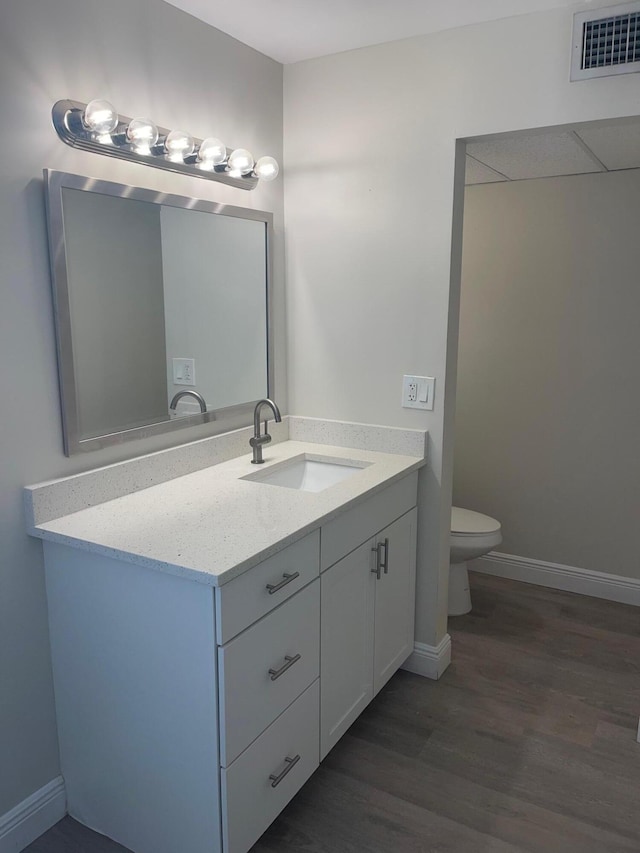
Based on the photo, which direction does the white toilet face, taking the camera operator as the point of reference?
facing to the right of the viewer

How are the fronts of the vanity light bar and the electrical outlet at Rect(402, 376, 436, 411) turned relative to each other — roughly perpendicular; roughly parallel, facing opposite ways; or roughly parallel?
roughly perpendicular

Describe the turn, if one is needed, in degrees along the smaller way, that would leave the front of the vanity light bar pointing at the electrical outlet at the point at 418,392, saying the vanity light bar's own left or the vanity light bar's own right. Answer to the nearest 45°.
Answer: approximately 45° to the vanity light bar's own left

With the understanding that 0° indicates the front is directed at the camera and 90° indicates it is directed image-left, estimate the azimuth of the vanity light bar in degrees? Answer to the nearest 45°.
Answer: approximately 315°

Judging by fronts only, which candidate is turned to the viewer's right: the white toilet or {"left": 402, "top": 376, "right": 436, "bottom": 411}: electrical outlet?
the white toilet

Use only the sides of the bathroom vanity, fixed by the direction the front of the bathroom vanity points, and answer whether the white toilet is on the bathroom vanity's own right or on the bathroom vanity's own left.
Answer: on the bathroom vanity's own left

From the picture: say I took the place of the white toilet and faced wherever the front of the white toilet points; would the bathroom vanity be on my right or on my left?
on my right
